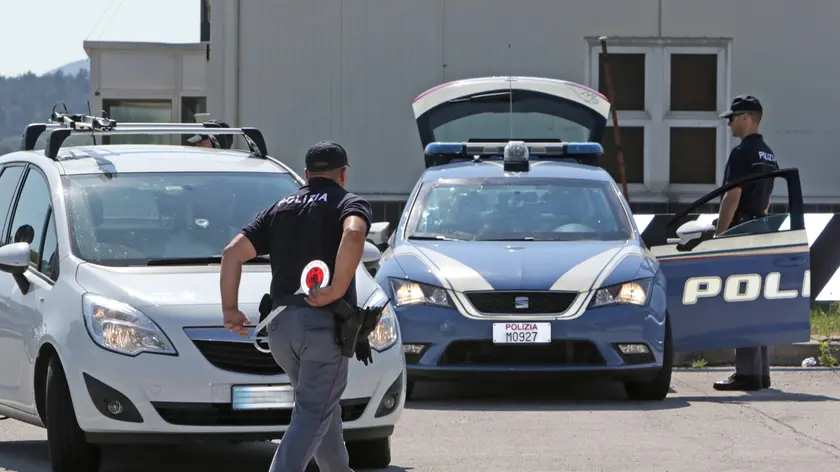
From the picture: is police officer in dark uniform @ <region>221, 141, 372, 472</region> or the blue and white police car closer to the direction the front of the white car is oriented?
the police officer in dark uniform

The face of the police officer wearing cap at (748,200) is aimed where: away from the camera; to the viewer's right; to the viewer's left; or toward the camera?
to the viewer's left

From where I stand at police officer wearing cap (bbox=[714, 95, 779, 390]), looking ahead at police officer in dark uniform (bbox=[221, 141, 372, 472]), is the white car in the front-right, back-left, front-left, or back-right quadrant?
front-right

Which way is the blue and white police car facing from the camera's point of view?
toward the camera

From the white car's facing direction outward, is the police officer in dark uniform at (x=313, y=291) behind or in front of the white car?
in front

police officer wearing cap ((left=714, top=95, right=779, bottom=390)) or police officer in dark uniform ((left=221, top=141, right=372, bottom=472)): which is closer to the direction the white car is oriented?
the police officer in dark uniform

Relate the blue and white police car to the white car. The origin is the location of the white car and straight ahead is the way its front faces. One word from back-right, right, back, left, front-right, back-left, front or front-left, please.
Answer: left

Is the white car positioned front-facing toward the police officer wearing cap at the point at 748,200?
no

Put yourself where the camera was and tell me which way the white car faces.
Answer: facing the viewer and to the right of the viewer

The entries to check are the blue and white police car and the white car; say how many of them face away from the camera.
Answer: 0

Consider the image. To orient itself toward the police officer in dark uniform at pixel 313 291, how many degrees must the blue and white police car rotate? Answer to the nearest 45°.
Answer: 0° — it already faces them

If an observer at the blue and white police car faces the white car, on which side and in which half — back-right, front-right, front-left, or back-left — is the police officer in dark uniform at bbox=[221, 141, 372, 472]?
front-left

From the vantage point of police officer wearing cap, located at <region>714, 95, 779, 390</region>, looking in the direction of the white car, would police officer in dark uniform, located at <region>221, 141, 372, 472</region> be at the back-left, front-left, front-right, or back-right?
front-left
